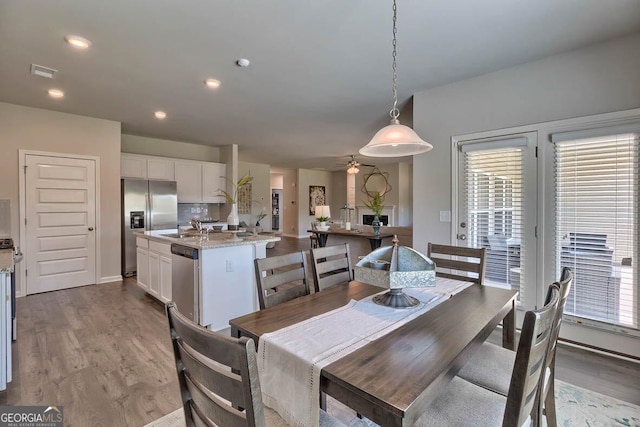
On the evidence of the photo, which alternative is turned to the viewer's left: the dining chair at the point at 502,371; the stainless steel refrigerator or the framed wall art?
the dining chair

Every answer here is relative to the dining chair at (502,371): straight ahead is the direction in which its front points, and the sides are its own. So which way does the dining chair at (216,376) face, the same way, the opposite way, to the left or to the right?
to the right

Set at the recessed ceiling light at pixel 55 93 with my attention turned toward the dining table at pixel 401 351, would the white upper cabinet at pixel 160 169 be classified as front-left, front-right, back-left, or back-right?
back-left

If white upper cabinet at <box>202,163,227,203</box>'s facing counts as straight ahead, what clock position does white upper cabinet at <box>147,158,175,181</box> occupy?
white upper cabinet at <box>147,158,175,181</box> is roughly at 2 o'clock from white upper cabinet at <box>202,163,227,203</box>.

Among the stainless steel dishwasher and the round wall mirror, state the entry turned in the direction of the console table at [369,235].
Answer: the round wall mirror
